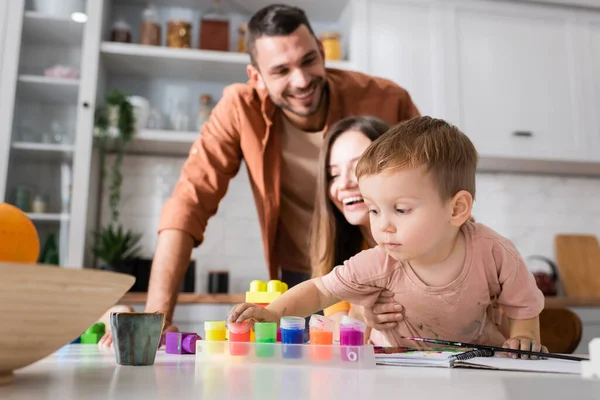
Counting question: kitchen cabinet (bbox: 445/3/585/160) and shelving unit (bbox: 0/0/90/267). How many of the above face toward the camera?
2

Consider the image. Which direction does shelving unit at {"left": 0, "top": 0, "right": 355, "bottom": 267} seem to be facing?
toward the camera

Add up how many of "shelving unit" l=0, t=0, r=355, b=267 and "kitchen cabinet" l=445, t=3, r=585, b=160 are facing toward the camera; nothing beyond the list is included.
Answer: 2

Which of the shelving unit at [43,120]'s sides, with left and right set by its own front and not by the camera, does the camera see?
front

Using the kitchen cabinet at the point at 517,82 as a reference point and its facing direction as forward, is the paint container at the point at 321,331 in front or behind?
in front

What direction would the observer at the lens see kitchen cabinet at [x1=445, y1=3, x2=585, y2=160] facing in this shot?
facing the viewer

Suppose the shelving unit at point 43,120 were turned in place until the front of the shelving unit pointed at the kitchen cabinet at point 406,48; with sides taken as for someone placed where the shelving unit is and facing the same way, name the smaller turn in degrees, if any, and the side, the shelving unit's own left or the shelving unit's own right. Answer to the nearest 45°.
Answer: approximately 90° to the shelving unit's own left

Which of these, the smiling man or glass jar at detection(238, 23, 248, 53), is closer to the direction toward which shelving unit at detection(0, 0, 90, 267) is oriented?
the smiling man

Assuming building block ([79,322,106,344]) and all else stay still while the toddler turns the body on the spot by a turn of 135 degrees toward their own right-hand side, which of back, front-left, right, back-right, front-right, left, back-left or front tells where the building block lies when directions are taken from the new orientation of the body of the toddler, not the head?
left

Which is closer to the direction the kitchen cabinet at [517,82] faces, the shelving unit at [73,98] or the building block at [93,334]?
the building block

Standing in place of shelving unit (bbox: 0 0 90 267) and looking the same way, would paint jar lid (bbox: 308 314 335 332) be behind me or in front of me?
in front
